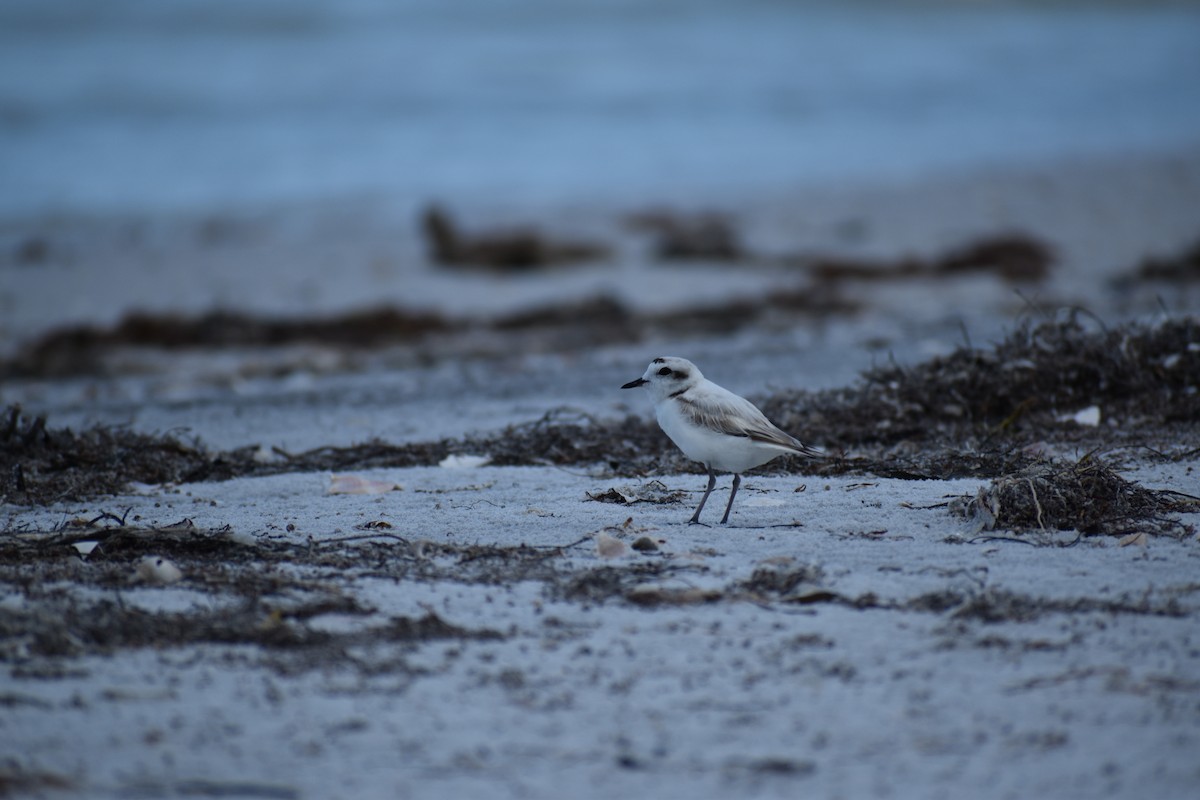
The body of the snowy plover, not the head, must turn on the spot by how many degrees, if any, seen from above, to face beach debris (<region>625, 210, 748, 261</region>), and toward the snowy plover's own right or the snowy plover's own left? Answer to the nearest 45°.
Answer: approximately 90° to the snowy plover's own right

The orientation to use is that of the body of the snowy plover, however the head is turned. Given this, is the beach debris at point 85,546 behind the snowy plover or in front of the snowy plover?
in front

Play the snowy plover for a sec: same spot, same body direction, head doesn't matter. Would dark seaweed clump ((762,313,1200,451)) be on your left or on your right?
on your right

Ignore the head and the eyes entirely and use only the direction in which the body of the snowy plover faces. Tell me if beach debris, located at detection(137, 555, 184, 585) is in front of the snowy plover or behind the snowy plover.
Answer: in front

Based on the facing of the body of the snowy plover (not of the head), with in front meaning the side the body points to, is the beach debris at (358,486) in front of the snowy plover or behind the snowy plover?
in front

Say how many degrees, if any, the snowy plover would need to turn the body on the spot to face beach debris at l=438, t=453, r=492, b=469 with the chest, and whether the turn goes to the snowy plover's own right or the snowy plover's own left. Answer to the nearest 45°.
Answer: approximately 45° to the snowy plover's own right

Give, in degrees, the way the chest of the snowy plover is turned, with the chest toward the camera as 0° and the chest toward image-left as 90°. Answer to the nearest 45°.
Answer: approximately 90°

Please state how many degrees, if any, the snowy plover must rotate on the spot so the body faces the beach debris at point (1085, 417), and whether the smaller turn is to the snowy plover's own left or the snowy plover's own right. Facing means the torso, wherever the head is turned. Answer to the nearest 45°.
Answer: approximately 135° to the snowy plover's own right
